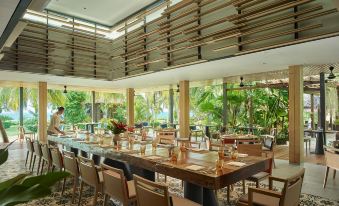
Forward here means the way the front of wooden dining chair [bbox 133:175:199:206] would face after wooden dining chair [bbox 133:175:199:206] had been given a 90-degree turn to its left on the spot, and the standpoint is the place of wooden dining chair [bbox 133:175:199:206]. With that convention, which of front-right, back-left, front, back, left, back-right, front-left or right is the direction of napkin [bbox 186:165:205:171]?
right

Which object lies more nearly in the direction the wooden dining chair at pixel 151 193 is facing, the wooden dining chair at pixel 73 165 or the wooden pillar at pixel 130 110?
the wooden pillar

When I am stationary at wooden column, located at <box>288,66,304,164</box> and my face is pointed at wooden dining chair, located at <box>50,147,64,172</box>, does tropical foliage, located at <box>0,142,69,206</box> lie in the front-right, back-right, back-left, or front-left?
front-left

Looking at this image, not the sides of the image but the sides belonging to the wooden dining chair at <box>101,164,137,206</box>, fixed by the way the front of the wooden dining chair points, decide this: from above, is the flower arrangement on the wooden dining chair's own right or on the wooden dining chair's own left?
on the wooden dining chair's own left

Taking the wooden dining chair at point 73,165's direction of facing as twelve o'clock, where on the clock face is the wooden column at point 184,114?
The wooden column is roughly at 12 o'clock from the wooden dining chair.

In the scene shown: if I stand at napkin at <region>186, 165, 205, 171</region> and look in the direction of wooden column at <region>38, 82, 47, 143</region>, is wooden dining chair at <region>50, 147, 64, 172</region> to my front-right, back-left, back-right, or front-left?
front-left

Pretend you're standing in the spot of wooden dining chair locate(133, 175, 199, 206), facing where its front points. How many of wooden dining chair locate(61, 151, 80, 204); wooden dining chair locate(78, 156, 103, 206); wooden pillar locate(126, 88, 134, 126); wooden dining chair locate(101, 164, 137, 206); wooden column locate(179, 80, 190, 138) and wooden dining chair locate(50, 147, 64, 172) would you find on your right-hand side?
0

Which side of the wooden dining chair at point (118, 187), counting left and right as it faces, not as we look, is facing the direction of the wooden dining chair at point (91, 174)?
left

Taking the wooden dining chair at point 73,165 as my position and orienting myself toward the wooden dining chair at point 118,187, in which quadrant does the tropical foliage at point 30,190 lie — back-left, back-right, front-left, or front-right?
front-right

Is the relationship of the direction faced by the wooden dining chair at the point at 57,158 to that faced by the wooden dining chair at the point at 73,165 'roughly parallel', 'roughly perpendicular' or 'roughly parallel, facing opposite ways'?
roughly parallel

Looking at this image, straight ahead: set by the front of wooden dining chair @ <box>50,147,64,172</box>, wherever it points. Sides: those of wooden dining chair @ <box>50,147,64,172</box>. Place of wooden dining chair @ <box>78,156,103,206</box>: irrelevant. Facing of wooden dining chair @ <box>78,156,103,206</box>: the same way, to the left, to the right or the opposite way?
the same way

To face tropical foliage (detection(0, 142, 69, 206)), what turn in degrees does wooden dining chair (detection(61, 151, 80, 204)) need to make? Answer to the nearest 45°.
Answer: approximately 135° to its right

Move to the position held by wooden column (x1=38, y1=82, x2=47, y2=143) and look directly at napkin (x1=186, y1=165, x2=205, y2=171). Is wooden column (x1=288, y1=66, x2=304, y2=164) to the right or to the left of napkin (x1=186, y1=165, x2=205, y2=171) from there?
left

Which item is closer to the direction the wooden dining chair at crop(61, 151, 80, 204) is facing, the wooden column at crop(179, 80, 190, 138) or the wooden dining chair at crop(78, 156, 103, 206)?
the wooden column

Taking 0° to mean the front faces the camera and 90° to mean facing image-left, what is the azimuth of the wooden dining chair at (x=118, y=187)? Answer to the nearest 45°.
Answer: approximately 225°

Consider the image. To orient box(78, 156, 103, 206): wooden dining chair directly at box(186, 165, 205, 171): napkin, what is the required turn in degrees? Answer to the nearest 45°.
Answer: approximately 90° to its right

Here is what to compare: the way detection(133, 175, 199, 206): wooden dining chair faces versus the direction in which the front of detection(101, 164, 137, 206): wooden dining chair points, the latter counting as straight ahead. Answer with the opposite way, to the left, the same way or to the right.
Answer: the same way

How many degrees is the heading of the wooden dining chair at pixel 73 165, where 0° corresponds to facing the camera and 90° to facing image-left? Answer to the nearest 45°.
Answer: approximately 225°

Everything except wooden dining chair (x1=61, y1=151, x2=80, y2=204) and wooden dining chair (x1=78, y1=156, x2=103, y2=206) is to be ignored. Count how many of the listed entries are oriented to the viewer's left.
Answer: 0

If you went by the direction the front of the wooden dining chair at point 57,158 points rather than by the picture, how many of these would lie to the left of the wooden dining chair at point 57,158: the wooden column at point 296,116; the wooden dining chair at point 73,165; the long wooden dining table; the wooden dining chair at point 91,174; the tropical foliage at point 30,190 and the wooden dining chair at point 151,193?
0

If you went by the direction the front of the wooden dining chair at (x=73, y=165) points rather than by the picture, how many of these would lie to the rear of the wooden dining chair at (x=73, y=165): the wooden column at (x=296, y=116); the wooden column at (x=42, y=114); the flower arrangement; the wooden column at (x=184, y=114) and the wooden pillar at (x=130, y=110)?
0
